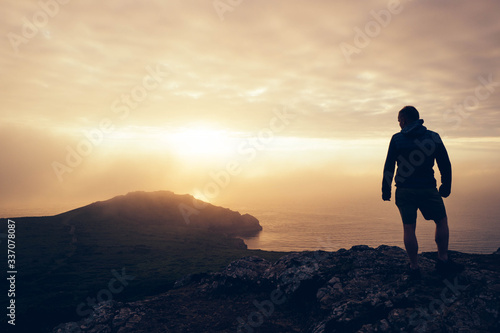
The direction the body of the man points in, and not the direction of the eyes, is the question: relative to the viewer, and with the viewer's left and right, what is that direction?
facing away from the viewer
